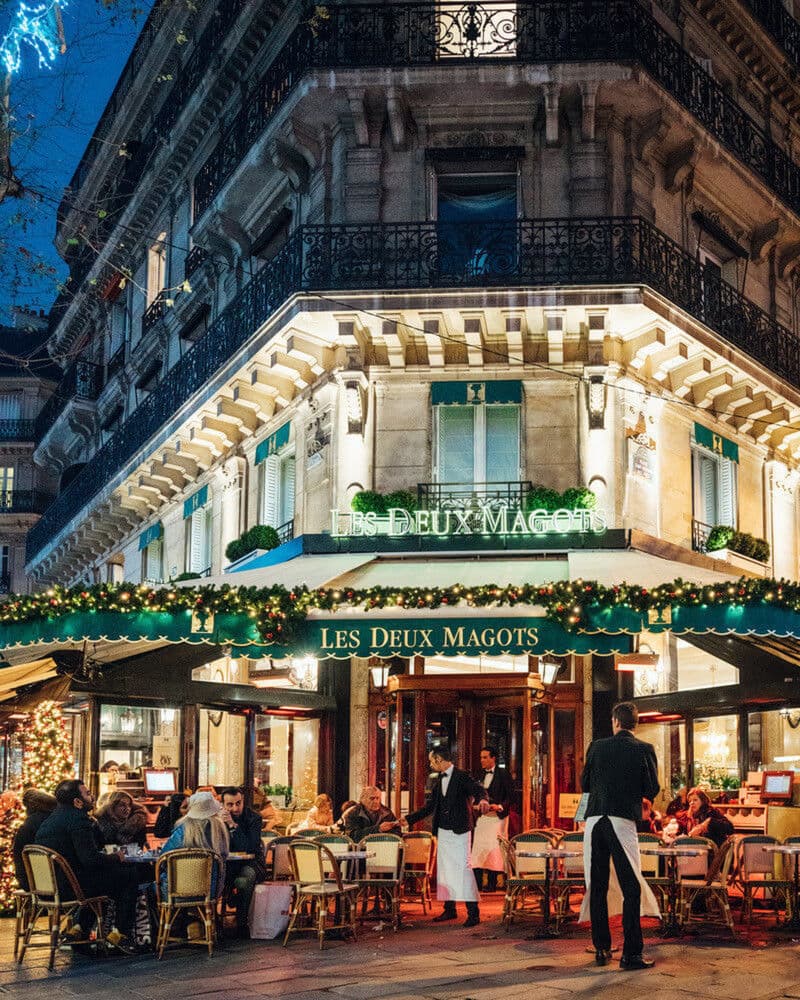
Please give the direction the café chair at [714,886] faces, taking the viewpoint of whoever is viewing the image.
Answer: facing to the left of the viewer

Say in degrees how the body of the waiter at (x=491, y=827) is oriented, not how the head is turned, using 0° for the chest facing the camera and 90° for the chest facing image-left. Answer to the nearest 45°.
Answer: approximately 45°

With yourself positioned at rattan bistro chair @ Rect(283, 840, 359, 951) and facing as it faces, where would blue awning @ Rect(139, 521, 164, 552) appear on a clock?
The blue awning is roughly at 10 o'clock from the rattan bistro chair.

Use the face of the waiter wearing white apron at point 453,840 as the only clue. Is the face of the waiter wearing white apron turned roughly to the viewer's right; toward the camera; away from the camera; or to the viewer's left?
to the viewer's left

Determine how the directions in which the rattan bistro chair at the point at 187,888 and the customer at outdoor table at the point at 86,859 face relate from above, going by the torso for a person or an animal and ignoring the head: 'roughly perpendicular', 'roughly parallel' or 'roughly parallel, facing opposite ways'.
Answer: roughly perpendicular

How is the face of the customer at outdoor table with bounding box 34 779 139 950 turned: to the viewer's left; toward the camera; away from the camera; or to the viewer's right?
to the viewer's right

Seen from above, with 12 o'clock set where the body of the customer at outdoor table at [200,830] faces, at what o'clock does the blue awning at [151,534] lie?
The blue awning is roughly at 12 o'clock from the customer at outdoor table.

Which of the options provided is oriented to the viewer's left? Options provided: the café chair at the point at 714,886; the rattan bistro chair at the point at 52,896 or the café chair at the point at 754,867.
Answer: the café chair at the point at 714,886

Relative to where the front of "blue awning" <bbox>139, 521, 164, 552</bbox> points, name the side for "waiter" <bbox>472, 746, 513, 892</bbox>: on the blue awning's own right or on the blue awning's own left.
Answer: on the blue awning's own left

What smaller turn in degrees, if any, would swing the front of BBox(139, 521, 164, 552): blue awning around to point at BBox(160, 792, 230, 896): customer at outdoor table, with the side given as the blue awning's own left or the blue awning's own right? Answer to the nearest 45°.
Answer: approximately 45° to the blue awning's own left

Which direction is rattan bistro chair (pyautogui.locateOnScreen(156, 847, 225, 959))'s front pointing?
away from the camera
